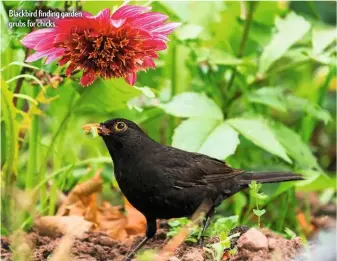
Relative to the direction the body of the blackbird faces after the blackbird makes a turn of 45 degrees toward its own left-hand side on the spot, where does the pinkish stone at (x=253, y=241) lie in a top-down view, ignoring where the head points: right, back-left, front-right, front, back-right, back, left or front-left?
left

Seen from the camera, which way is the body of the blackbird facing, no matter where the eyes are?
to the viewer's left

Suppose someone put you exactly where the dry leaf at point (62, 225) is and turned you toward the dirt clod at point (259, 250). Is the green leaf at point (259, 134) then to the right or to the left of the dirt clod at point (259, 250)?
left

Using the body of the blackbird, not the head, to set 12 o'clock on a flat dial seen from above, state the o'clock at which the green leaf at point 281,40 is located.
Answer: The green leaf is roughly at 4 o'clock from the blackbird.

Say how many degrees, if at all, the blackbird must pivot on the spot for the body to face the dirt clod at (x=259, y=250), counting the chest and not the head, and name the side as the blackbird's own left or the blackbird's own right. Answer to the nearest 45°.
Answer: approximately 135° to the blackbird's own left

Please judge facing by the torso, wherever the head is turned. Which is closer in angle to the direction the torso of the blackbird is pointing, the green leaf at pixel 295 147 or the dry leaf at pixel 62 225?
the dry leaf

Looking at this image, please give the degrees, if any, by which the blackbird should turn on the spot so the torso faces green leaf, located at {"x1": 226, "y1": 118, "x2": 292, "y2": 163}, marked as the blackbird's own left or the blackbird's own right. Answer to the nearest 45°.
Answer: approximately 135° to the blackbird's own right
